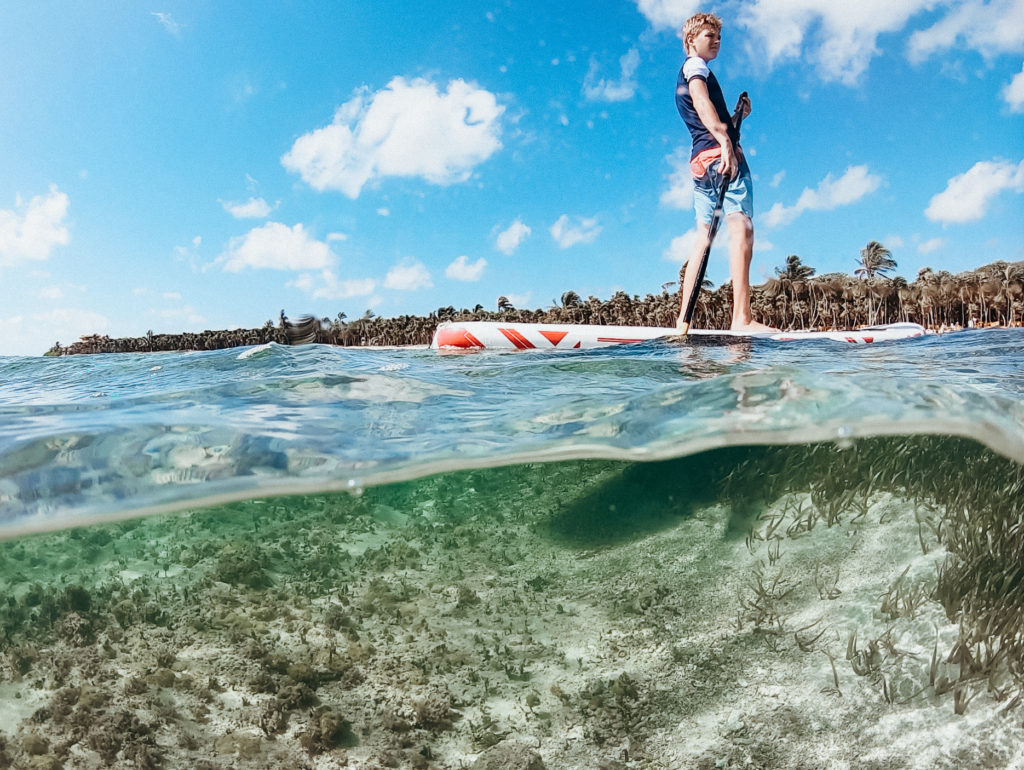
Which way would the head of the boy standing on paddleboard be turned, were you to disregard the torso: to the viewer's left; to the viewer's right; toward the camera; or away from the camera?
to the viewer's right

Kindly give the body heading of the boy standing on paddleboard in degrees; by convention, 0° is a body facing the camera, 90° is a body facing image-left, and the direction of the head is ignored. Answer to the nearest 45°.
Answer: approximately 270°

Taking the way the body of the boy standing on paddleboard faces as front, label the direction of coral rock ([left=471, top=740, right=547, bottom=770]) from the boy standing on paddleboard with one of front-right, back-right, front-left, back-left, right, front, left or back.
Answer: right
